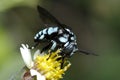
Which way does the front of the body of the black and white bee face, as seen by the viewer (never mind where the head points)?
to the viewer's right
